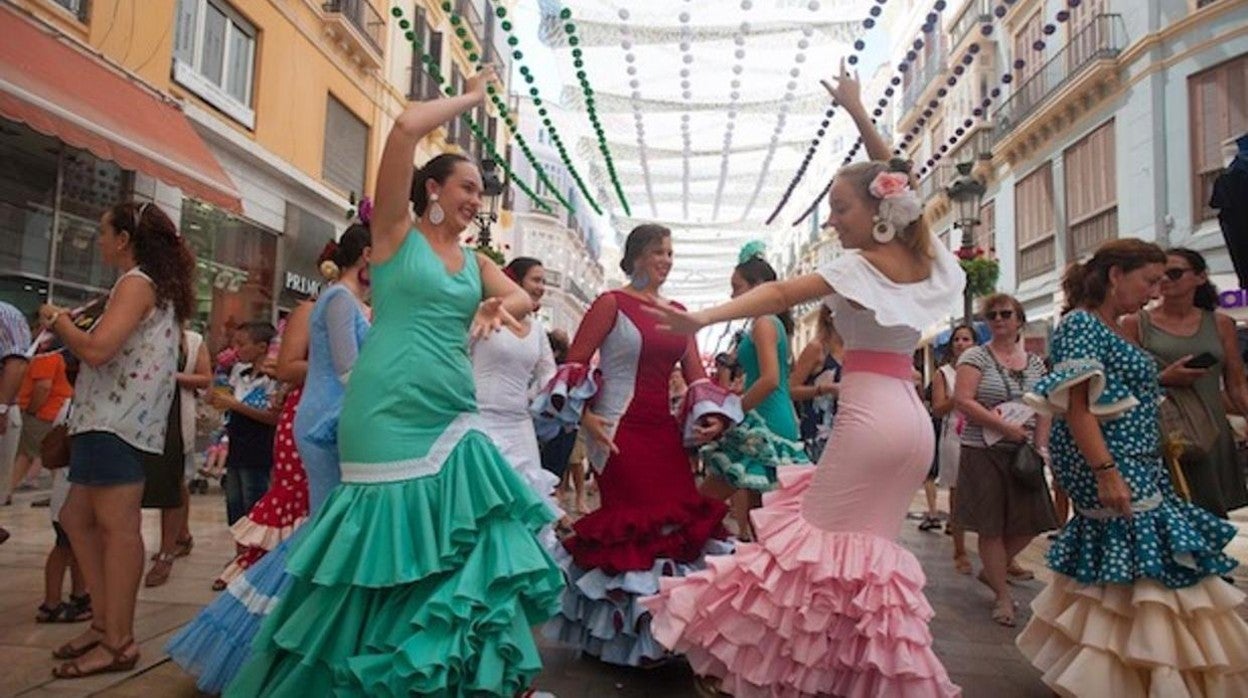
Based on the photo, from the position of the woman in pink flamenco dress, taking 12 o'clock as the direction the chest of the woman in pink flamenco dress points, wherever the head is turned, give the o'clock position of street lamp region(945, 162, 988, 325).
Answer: The street lamp is roughly at 2 o'clock from the woman in pink flamenco dress.

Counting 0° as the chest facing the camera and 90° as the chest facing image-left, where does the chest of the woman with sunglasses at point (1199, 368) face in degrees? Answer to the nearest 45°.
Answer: approximately 45°

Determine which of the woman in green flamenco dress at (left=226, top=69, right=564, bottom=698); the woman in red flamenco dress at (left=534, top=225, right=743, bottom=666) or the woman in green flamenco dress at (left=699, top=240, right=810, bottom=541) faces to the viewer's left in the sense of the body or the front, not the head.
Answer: the woman in green flamenco dress at (left=699, top=240, right=810, bottom=541)

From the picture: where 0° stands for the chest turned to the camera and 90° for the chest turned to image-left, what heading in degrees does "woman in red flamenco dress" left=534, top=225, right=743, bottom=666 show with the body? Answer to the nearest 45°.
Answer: approximately 315°

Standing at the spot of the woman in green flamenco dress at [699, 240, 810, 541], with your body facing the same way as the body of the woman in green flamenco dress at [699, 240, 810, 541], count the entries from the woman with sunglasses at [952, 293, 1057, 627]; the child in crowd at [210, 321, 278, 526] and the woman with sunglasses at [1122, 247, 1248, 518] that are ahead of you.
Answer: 1

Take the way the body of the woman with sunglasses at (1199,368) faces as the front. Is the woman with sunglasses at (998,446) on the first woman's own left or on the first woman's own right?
on the first woman's own right

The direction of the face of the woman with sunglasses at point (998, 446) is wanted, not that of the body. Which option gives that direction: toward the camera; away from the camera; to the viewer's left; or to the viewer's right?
toward the camera

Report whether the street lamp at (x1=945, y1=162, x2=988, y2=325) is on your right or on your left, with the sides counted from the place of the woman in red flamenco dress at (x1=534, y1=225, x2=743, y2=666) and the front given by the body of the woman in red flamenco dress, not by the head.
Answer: on your left

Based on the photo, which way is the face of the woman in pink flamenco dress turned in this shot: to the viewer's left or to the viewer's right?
to the viewer's left

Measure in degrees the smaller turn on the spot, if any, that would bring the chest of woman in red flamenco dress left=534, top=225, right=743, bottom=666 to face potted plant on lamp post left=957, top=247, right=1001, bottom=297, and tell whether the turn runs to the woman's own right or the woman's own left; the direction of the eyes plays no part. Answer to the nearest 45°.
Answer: approximately 90° to the woman's own left

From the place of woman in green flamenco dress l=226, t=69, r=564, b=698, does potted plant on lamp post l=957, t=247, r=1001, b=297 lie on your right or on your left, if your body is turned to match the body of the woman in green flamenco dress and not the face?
on your left

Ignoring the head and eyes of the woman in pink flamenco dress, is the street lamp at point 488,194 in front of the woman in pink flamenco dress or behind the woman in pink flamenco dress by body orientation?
in front

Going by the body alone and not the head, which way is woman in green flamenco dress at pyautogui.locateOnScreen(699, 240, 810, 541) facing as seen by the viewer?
to the viewer's left

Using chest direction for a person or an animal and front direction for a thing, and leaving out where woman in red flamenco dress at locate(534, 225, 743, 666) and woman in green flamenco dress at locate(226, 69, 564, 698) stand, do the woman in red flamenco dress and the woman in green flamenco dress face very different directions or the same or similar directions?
same or similar directions

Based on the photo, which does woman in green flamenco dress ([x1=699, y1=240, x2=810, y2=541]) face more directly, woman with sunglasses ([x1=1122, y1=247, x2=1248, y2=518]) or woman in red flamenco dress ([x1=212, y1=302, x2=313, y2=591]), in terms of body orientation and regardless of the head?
the woman in red flamenco dress

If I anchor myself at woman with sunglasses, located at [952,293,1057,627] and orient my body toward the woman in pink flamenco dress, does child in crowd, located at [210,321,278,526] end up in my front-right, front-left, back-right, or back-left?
front-right

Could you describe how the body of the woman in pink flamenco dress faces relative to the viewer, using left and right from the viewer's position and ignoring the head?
facing away from the viewer and to the left of the viewer
